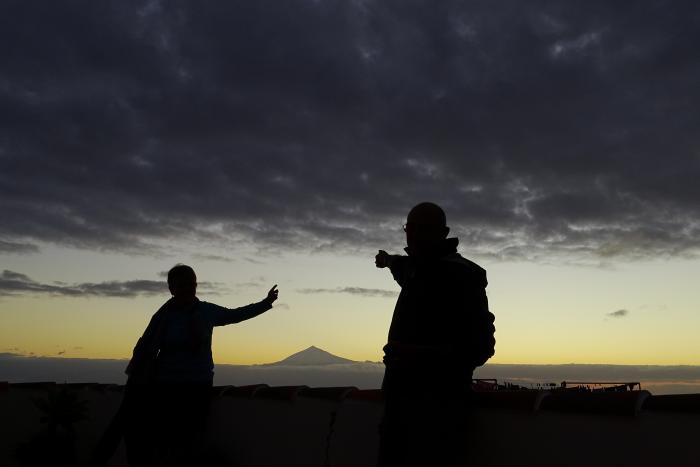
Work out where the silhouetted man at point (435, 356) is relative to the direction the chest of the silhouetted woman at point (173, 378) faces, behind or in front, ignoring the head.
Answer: in front
